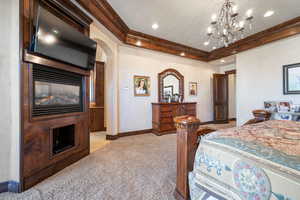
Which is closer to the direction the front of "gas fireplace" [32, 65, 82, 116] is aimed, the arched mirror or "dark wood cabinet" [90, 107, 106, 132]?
the arched mirror

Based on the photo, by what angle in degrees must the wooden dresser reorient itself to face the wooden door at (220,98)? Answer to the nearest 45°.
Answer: approximately 90° to its left

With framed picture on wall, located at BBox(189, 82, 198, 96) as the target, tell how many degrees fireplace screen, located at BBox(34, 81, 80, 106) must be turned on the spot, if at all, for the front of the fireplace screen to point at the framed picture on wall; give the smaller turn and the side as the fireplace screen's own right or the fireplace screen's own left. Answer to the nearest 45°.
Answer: approximately 45° to the fireplace screen's own left

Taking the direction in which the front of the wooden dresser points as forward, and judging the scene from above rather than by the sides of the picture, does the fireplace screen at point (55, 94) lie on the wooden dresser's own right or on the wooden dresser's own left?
on the wooden dresser's own right

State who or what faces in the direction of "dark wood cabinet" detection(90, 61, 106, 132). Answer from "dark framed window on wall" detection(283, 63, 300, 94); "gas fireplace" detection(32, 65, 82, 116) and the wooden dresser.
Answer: the dark framed window on wall

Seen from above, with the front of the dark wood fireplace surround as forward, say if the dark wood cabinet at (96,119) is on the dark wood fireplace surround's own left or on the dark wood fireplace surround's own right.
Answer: on the dark wood fireplace surround's own left

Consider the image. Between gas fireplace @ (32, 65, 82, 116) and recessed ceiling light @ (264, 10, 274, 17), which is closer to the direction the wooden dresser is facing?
the recessed ceiling light

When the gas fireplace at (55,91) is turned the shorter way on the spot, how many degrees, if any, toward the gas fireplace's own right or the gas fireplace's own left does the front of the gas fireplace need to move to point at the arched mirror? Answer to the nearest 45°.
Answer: approximately 45° to the gas fireplace's own left

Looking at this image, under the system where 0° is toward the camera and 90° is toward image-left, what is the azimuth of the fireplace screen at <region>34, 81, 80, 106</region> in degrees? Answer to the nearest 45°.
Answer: approximately 315°
